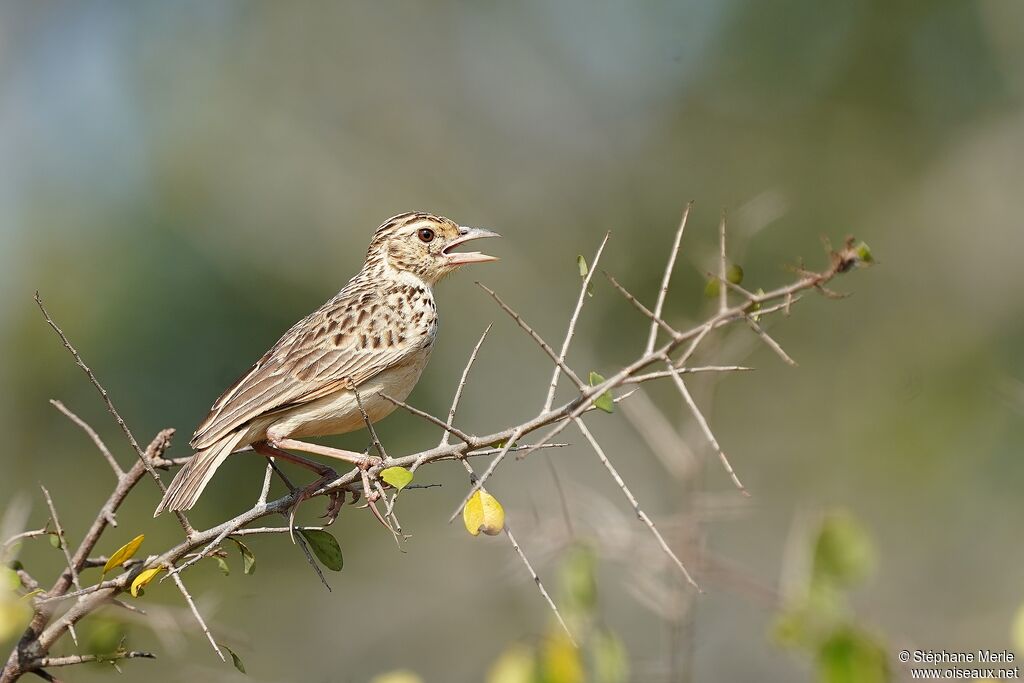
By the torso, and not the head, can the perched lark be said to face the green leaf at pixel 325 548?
no

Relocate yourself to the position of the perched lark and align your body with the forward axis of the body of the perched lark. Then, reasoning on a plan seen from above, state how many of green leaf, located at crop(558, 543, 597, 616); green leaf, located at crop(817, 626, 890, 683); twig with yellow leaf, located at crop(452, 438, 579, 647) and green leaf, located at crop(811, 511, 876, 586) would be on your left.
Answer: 0

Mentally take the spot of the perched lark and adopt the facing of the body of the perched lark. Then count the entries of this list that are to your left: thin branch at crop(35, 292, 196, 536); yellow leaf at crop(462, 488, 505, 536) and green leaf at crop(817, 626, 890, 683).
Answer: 0

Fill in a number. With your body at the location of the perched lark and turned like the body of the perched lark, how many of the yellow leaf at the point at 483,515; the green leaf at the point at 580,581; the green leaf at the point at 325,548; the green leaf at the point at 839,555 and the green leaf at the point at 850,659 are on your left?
0

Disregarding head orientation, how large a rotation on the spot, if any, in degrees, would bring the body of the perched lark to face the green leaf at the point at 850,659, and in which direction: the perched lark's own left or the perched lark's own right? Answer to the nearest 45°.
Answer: approximately 90° to the perched lark's own right

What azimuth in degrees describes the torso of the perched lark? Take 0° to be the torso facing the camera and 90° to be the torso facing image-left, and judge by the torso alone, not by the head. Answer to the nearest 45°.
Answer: approximately 270°

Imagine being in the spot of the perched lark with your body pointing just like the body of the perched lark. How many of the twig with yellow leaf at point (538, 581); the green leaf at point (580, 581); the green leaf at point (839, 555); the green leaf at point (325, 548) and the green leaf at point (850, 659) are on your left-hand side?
0

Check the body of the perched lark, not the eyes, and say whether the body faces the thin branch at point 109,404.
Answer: no

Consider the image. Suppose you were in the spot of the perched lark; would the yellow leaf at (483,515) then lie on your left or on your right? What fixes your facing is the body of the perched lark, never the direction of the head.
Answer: on your right

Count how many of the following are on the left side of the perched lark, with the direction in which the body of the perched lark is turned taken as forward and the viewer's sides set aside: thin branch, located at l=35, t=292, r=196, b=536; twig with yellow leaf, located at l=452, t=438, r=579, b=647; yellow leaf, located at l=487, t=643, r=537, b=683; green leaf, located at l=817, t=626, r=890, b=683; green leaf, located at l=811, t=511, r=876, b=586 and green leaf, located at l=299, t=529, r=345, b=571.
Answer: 0

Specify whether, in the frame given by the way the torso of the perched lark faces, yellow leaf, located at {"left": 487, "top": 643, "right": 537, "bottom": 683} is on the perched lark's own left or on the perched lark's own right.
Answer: on the perched lark's own right
